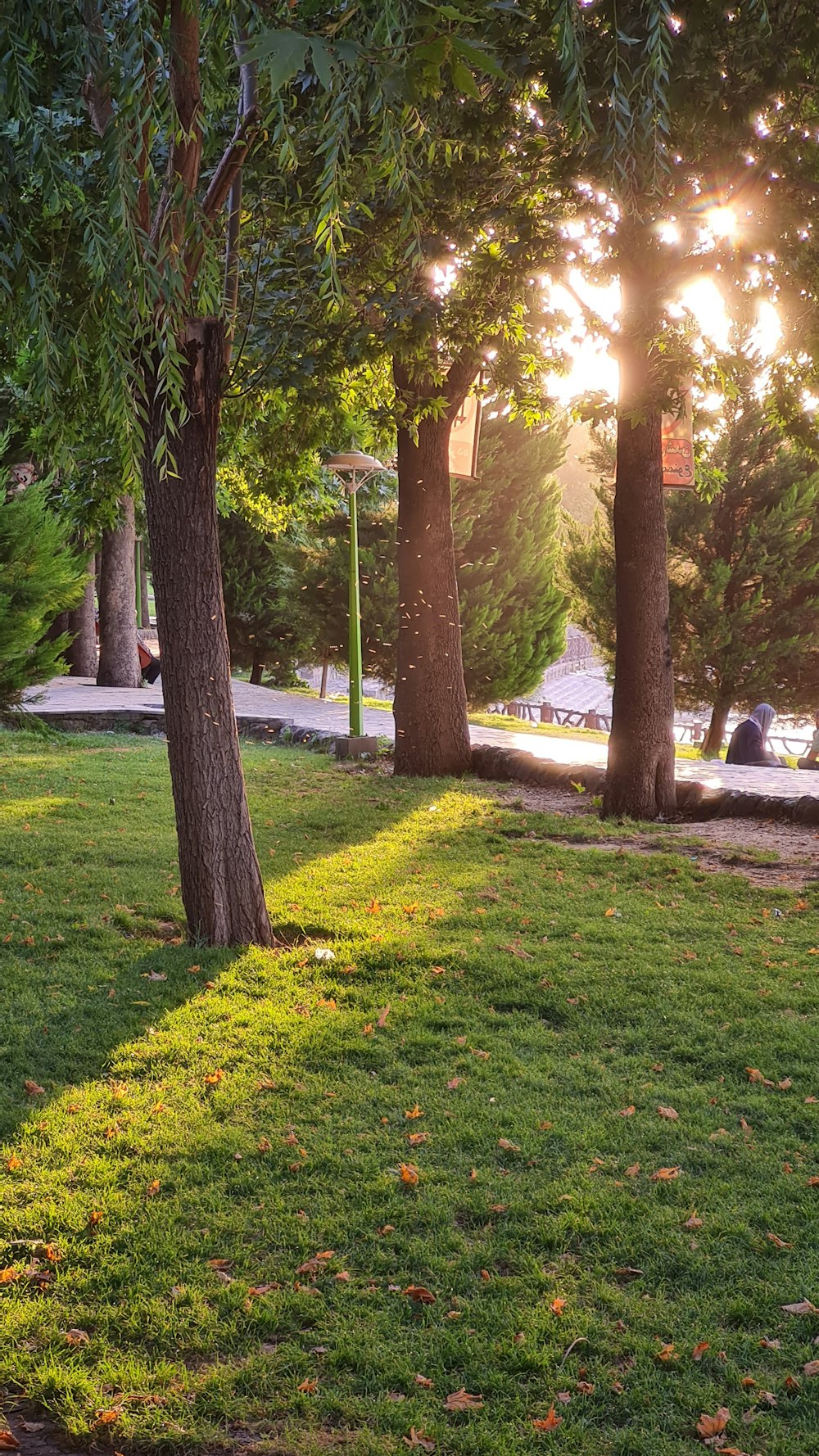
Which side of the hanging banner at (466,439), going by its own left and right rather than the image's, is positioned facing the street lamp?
right

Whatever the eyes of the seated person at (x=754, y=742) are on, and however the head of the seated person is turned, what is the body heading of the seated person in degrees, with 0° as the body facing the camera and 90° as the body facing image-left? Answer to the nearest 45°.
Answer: approximately 270°

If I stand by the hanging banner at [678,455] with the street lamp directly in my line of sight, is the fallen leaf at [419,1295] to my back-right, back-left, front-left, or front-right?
back-left
